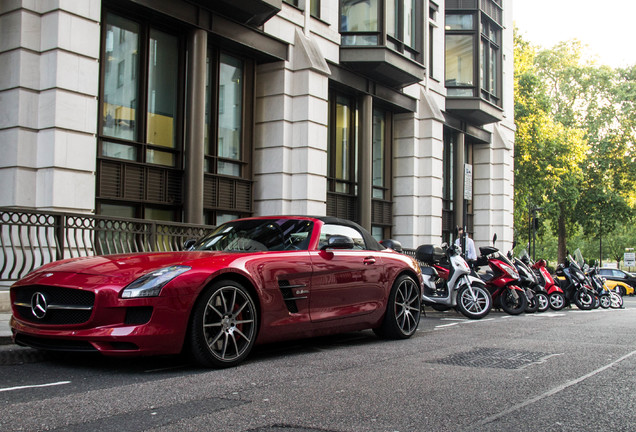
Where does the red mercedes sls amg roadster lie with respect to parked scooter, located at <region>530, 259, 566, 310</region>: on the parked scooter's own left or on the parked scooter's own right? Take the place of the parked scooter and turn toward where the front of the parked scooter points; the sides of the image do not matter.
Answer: on the parked scooter's own right

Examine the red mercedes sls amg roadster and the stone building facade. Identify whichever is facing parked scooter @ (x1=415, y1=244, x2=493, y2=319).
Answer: the stone building facade

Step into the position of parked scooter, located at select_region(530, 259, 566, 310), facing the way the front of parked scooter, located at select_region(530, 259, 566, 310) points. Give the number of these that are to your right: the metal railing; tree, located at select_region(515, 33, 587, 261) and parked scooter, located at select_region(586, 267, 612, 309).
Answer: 1

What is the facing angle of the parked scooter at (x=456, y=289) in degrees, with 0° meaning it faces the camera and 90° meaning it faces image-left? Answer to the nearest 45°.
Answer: approximately 315°

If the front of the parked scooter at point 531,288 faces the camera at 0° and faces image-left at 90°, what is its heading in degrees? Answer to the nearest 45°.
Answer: approximately 315°

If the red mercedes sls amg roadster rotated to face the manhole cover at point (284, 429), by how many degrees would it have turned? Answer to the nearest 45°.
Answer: approximately 45° to its left

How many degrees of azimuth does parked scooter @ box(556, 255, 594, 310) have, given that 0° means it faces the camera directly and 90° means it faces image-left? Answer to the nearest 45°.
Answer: approximately 315°
